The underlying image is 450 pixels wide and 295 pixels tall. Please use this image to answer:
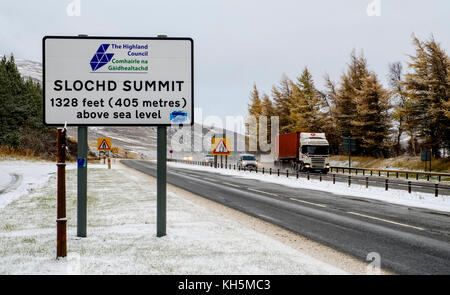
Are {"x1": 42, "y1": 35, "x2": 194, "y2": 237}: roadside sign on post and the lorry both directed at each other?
no

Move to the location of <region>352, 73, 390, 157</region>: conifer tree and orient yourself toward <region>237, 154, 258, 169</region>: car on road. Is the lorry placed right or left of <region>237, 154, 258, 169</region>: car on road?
left

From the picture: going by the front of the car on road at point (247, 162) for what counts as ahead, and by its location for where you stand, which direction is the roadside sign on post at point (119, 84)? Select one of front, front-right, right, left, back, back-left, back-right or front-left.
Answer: front-right

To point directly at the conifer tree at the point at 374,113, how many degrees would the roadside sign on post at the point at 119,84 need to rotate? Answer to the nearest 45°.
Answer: approximately 135° to its left

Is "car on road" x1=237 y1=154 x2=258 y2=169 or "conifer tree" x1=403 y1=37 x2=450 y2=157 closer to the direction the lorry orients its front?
the conifer tree

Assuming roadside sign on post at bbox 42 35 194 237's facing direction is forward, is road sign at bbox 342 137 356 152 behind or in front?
behind

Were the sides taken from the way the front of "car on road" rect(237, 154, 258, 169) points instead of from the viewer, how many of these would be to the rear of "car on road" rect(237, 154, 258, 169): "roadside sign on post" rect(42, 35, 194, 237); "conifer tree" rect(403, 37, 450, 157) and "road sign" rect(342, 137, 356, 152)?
0

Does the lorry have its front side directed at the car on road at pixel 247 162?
no

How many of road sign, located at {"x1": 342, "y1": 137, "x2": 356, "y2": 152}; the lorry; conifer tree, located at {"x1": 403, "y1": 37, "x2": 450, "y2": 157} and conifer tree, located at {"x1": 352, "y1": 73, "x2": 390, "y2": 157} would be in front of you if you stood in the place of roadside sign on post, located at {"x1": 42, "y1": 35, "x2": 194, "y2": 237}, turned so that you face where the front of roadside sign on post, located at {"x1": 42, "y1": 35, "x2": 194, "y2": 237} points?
0

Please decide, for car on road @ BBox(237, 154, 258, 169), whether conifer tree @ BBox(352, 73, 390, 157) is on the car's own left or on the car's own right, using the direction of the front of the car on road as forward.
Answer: on the car's own left

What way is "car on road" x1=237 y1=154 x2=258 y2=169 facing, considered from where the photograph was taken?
facing the viewer and to the right of the viewer

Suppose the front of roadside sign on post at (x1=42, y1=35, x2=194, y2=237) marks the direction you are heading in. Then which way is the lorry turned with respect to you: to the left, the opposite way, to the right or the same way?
the same way

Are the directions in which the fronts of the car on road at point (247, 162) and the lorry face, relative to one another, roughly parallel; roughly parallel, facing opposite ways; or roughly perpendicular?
roughly parallel

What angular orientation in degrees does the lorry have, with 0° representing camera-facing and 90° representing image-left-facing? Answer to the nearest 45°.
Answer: approximately 315°

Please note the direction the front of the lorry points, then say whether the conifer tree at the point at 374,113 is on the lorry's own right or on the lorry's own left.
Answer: on the lorry's own left

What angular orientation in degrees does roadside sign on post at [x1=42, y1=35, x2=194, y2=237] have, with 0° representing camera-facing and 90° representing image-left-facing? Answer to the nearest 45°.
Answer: approximately 0°

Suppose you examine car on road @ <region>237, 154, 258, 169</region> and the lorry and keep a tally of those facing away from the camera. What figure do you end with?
0

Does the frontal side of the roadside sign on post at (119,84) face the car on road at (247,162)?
no
